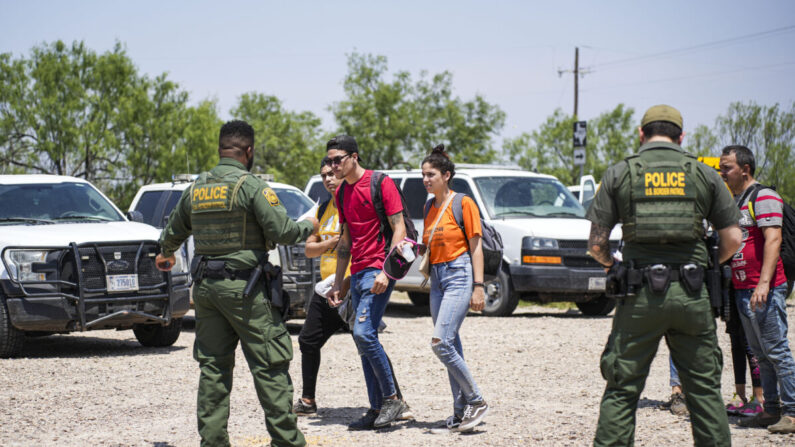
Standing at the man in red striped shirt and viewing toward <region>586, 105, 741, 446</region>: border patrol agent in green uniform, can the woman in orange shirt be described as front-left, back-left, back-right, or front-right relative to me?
front-right

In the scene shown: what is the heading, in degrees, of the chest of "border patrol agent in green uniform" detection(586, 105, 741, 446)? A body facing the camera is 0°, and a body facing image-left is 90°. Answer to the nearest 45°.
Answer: approximately 180°

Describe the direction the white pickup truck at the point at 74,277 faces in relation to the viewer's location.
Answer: facing the viewer and to the right of the viewer

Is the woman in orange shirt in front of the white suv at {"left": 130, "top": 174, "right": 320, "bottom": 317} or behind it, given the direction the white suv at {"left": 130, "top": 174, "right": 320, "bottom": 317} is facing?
in front

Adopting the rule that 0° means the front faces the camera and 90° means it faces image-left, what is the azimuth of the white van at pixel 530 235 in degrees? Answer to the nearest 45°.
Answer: approximately 315°

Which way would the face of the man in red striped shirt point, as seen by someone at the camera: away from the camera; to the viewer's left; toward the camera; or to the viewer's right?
to the viewer's left

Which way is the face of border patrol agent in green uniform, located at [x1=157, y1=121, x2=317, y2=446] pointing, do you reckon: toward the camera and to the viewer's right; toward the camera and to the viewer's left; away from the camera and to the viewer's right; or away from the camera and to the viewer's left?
away from the camera and to the viewer's right

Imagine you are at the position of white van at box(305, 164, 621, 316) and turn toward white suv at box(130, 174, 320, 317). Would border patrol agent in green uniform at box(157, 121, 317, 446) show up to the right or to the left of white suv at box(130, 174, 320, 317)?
left

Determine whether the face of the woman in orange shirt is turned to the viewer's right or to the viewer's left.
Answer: to the viewer's left

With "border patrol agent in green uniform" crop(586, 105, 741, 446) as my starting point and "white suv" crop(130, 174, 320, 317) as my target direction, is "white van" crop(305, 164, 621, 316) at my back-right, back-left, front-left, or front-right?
front-right

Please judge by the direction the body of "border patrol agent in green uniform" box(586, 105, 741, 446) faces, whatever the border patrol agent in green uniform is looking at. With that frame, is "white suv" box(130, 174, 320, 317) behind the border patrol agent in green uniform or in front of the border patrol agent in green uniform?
in front

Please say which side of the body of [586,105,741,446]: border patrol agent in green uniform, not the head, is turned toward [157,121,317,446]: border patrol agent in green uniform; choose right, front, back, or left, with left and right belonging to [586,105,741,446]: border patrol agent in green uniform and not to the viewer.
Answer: left

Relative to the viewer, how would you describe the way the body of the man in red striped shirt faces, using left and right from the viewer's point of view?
facing to the left of the viewer

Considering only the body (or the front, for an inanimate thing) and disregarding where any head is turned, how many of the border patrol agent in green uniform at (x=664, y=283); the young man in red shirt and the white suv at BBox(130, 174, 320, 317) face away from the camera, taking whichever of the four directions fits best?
1

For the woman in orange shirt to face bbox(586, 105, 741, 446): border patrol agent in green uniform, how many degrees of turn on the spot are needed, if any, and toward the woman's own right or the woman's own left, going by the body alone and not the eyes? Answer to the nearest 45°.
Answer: approximately 90° to the woman's own left

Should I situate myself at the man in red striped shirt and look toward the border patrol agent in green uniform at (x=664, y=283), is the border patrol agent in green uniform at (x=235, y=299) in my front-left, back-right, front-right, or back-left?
front-right

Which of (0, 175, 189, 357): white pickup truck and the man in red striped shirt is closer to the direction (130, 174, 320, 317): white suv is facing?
the man in red striped shirt

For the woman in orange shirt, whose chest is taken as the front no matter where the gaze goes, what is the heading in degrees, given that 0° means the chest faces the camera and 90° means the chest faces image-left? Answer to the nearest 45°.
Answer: approximately 45°
